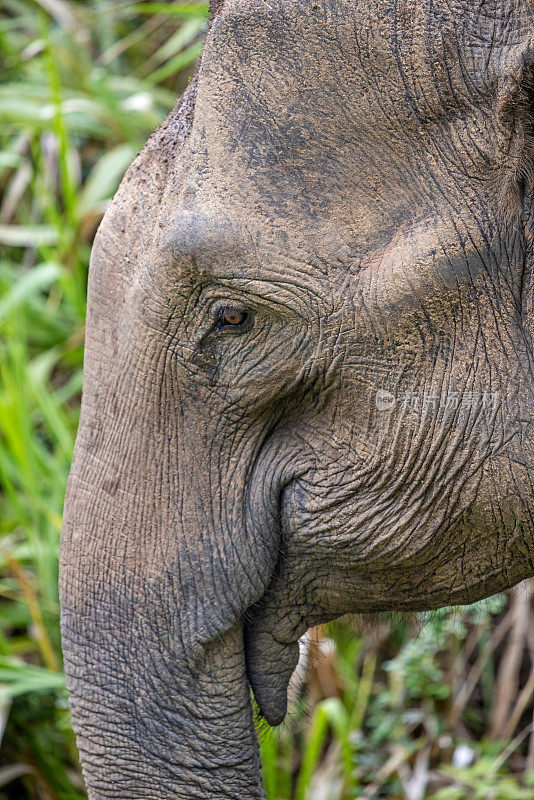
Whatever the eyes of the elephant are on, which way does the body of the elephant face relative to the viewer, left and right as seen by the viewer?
facing to the left of the viewer
